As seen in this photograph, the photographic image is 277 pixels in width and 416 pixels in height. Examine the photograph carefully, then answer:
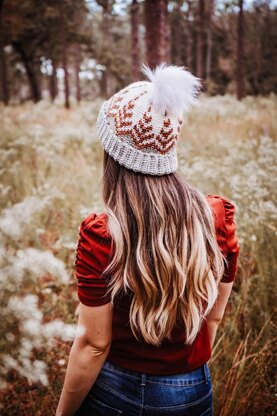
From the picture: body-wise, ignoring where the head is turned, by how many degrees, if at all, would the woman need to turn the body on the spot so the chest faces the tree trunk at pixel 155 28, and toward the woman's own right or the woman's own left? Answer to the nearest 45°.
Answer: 0° — they already face it

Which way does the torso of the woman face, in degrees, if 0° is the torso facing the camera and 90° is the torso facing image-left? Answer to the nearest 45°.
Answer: approximately 180°

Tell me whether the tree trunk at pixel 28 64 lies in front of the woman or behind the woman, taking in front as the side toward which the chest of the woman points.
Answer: in front

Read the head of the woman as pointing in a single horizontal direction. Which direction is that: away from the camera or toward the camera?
away from the camera
